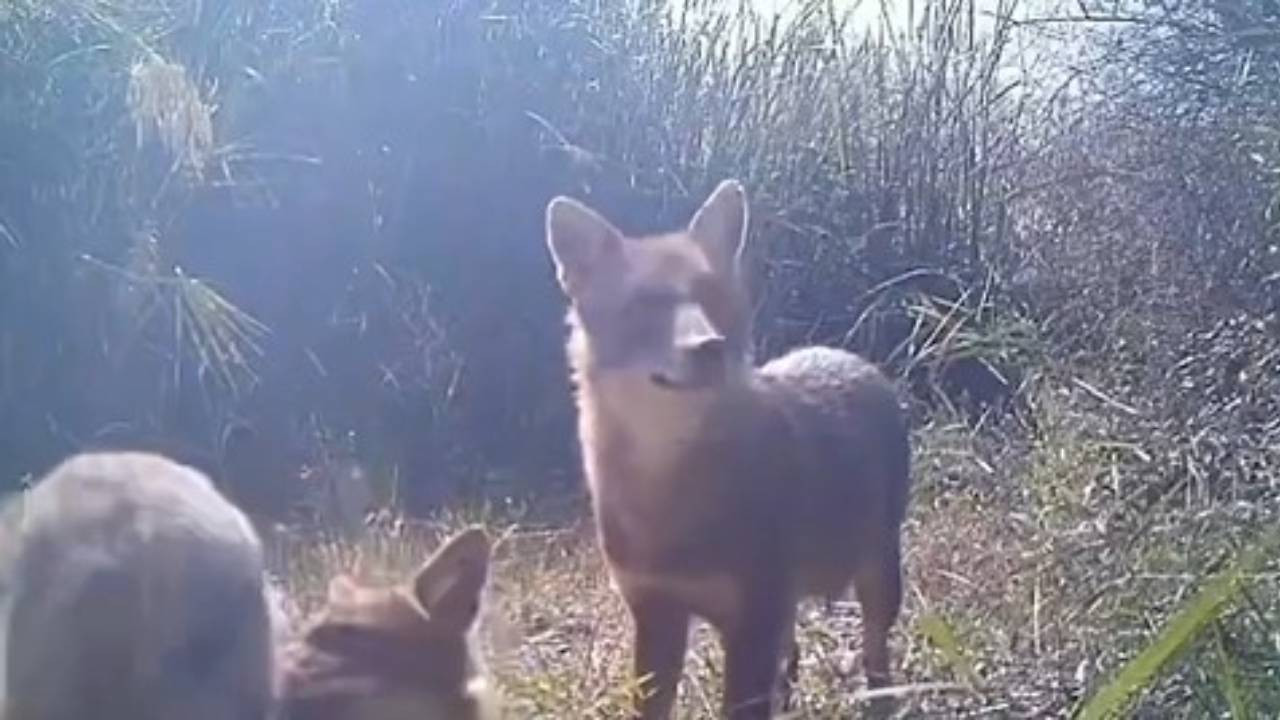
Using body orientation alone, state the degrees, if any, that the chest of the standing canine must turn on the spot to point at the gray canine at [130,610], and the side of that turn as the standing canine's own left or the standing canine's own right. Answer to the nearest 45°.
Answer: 0° — it already faces it

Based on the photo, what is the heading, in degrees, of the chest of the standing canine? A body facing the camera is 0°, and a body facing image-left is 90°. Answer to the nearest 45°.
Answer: approximately 45°
